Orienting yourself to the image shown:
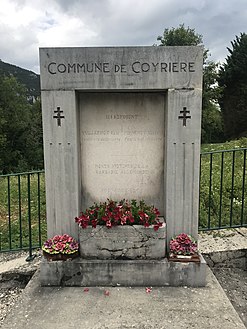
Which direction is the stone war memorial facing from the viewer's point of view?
toward the camera

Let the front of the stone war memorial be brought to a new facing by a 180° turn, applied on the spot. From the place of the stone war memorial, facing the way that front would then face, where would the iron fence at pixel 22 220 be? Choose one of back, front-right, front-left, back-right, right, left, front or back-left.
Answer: front-left

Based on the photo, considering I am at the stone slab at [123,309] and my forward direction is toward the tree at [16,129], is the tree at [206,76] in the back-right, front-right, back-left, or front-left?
front-right

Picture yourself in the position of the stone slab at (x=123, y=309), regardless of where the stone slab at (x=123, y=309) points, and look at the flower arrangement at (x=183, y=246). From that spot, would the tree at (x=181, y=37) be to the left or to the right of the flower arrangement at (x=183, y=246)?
left

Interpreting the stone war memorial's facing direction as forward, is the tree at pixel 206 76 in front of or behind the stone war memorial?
behind

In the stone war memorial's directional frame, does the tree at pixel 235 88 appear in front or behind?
behind
